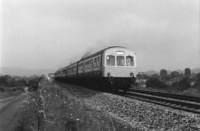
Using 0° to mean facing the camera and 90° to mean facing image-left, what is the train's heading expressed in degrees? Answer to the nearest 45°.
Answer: approximately 315°

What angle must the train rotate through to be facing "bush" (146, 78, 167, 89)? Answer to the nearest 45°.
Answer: approximately 90° to its left
